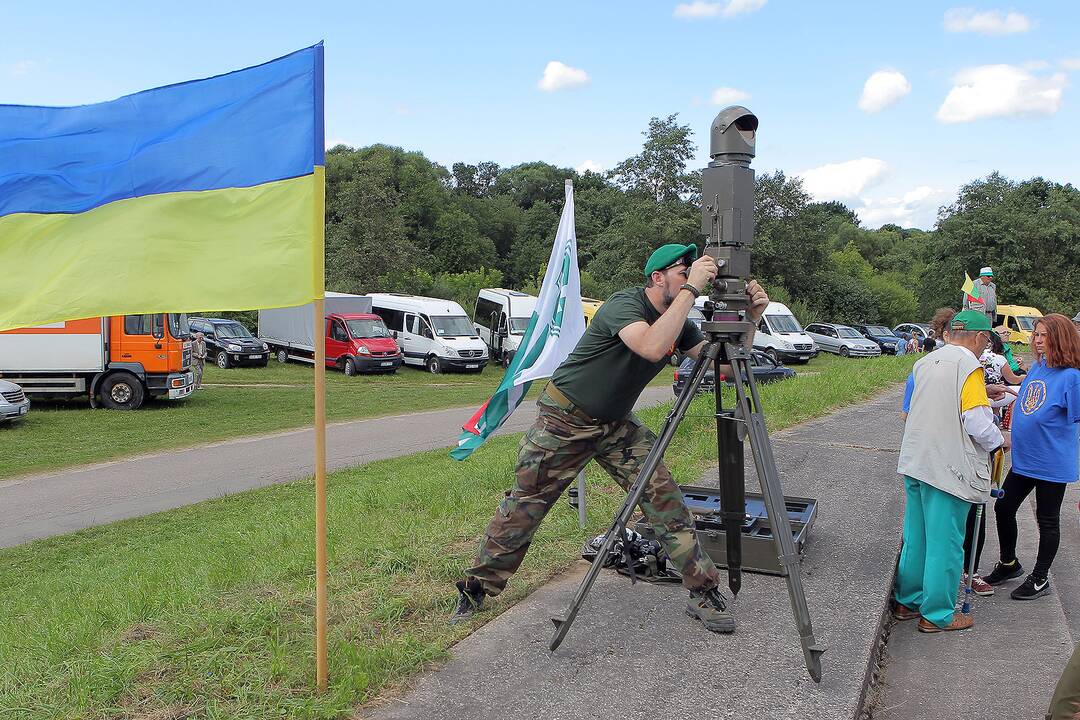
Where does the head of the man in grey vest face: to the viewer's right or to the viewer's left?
to the viewer's right

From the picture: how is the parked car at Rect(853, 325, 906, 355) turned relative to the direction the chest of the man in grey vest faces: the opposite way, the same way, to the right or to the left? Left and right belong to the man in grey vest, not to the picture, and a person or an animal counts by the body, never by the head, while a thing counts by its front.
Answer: to the right

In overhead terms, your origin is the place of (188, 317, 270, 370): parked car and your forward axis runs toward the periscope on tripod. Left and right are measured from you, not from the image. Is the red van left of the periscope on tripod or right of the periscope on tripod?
left

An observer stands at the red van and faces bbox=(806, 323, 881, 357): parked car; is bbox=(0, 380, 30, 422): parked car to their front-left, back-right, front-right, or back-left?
back-right

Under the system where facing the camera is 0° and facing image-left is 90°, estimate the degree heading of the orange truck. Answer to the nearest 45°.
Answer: approximately 270°

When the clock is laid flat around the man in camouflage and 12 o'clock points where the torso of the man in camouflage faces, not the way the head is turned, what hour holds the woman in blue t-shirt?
The woman in blue t-shirt is roughly at 11 o'clock from the man in camouflage.

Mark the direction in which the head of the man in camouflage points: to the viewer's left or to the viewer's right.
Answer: to the viewer's right

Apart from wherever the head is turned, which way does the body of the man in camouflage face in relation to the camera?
to the viewer's right

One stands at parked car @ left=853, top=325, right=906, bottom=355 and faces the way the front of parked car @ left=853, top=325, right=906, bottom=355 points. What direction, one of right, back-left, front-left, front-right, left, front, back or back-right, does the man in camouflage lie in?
front-right

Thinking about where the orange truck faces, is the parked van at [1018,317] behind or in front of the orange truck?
in front

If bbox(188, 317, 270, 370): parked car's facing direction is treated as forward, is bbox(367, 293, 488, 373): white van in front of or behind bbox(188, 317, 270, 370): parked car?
in front
